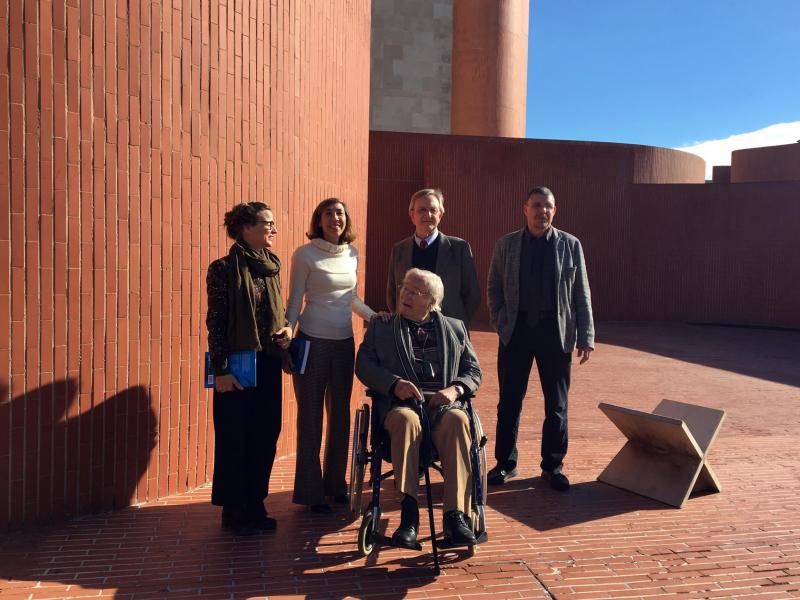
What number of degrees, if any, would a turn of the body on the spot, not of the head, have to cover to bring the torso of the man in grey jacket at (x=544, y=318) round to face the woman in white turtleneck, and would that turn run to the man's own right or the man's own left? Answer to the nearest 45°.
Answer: approximately 45° to the man's own right

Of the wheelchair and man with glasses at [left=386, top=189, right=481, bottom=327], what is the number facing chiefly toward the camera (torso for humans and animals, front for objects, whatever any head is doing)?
2

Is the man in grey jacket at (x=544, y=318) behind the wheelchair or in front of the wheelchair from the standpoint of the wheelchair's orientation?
behind

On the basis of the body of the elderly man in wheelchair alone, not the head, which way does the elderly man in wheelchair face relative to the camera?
toward the camera

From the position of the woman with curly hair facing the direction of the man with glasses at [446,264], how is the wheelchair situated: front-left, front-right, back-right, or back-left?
front-right

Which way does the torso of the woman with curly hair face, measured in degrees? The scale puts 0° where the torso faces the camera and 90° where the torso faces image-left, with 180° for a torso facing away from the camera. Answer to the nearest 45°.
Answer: approximately 315°

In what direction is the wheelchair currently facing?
toward the camera

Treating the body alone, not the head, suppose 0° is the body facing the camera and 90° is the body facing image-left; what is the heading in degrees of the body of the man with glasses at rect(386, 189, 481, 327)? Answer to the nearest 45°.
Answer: approximately 0°

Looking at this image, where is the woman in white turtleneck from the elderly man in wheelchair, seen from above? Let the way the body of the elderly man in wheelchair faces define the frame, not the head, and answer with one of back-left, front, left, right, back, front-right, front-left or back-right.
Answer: back-right

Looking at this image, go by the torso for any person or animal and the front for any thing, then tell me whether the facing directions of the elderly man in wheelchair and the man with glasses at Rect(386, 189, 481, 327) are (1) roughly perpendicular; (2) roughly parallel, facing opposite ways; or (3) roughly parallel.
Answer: roughly parallel

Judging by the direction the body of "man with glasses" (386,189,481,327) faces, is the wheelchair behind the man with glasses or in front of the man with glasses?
in front

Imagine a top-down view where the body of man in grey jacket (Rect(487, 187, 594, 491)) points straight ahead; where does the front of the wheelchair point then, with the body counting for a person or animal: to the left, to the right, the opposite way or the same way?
the same way

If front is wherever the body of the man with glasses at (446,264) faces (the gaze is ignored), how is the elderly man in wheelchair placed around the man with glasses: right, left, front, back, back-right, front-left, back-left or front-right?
front

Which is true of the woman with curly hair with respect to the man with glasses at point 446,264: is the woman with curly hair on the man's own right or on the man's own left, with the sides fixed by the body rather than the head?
on the man's own right

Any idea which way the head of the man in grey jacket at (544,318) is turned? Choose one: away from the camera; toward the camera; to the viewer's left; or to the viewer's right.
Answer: toward the camera

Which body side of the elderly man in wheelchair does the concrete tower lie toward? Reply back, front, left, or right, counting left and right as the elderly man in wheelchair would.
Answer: back

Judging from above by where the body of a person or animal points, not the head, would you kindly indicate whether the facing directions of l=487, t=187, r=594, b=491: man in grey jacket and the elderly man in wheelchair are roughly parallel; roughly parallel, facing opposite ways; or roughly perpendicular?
roughly parallel

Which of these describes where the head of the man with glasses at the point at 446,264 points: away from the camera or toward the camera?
toward the camera
